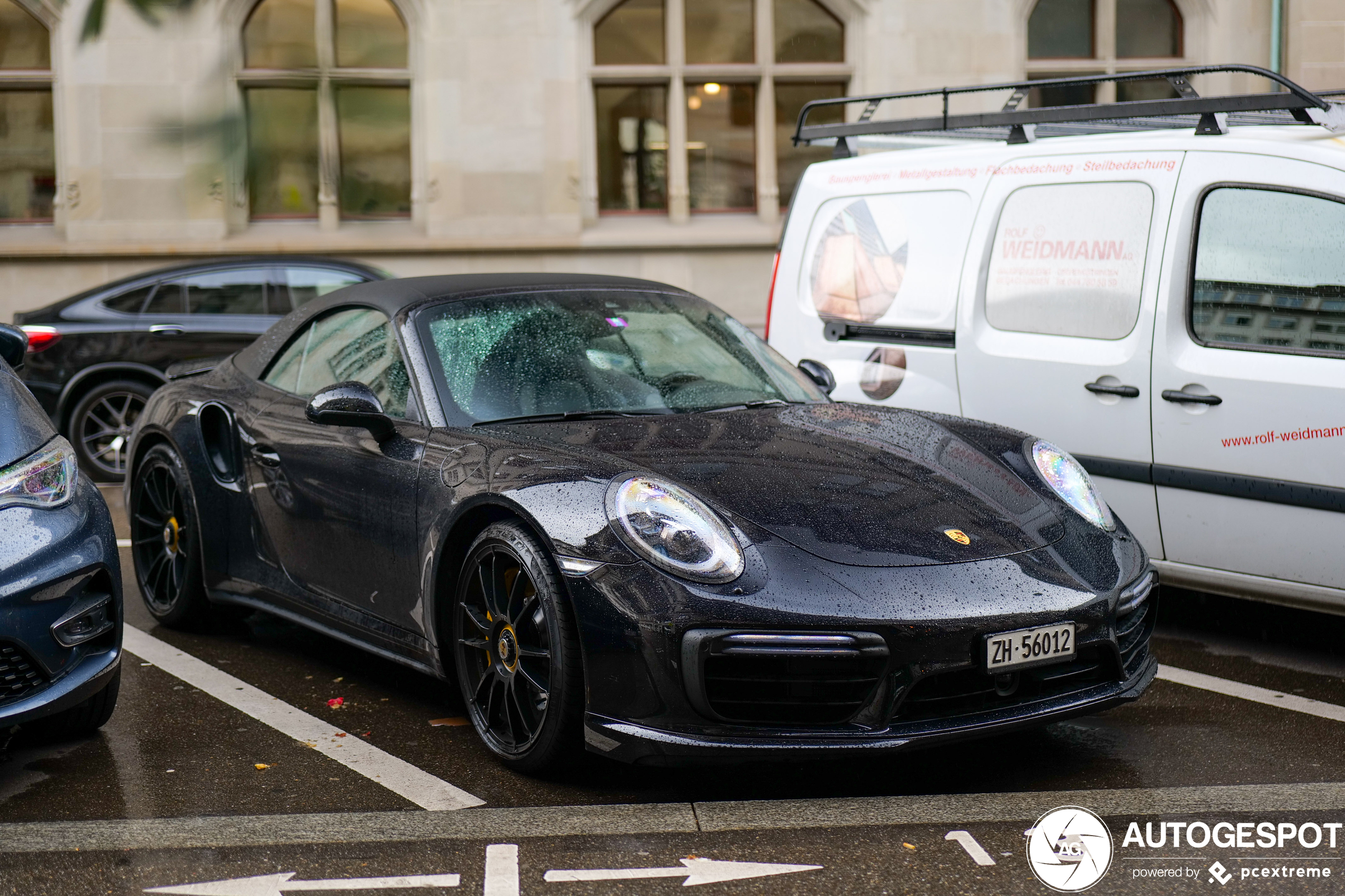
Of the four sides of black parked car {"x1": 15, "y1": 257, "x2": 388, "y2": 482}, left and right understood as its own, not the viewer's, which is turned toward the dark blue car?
right

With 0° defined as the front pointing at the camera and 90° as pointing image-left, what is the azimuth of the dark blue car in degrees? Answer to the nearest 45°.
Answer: approximately 315°

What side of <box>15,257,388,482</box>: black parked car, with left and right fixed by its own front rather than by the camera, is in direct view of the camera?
right

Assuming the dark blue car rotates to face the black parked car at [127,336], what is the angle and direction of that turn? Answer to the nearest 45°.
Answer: approximately 135° to its left

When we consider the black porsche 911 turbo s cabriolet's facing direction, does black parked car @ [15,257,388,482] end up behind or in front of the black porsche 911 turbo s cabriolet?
behind
